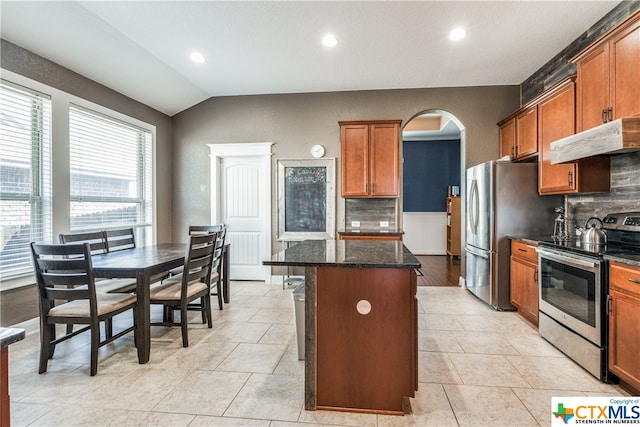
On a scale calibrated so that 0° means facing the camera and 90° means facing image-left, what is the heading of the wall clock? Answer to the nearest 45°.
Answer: approximately 0°

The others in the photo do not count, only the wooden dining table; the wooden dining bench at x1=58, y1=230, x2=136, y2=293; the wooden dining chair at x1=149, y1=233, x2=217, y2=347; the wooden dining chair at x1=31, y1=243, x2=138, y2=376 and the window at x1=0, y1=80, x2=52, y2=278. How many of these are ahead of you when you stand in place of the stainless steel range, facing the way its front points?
5

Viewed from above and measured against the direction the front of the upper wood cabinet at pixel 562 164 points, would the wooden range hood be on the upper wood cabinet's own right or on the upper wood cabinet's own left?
on the upper wood cabinet's own left

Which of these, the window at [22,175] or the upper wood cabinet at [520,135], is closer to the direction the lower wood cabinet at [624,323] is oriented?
the window

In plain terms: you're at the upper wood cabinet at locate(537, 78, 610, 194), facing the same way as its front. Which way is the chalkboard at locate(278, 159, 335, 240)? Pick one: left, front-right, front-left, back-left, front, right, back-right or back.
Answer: front-right

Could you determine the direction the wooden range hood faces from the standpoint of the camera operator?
facing the viewer and to the left of the viewer

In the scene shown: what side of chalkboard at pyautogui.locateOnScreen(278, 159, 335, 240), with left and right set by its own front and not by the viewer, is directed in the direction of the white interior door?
right

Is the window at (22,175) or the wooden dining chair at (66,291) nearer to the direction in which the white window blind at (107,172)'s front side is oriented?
the wooden dining chair

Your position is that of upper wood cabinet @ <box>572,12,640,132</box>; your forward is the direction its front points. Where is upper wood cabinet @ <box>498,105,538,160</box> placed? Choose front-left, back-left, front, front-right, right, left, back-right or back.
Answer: right

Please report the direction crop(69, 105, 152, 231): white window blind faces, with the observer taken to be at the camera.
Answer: facing the viewer and to the right of the viewer

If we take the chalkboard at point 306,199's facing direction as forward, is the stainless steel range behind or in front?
in front
